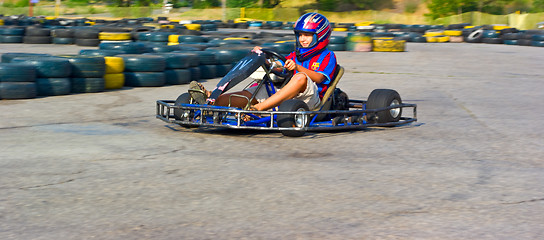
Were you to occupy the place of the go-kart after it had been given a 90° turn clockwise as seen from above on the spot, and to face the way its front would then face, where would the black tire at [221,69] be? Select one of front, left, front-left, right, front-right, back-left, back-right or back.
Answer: front-right

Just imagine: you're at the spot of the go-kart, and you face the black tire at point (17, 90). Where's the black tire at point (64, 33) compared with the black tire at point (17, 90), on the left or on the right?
right

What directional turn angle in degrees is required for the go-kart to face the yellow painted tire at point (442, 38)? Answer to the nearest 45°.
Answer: approximately 135° to its right

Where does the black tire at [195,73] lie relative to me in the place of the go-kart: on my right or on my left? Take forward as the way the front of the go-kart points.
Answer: on my right

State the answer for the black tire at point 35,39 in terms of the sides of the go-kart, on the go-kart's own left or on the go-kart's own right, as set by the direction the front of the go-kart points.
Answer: on the go-kart's own right

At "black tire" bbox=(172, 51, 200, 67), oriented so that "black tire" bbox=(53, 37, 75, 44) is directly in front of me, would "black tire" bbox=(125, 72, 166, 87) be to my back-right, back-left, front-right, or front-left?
back-left

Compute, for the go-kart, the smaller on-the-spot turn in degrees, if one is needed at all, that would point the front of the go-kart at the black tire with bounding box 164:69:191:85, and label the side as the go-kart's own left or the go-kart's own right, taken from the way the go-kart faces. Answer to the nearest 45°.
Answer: approximately 135° to the go-kart's own right

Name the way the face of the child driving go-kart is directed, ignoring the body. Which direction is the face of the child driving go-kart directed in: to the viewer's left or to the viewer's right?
to the viewer's left

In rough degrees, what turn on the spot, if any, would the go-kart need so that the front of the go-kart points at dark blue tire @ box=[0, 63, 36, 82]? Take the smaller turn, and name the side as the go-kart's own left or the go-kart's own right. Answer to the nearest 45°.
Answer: approximately 90° to the go-kart's own right

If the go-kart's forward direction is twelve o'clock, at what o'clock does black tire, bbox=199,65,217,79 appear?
The black tire is roughly at 4 o'clock from the go-kart.

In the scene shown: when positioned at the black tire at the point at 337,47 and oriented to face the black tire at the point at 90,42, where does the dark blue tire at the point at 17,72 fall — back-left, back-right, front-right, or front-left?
front-left

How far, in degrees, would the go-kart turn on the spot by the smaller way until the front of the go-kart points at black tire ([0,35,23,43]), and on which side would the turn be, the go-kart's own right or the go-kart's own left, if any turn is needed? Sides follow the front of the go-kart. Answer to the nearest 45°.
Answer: approximately 90° to the go-kart's own right

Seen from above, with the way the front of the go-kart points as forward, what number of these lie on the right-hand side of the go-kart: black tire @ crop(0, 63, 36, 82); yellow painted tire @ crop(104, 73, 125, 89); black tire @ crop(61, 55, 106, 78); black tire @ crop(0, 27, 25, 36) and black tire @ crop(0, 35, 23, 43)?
5

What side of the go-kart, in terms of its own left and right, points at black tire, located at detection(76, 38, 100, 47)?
right

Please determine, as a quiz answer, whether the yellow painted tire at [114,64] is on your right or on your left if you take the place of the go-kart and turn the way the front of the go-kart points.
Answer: on your right

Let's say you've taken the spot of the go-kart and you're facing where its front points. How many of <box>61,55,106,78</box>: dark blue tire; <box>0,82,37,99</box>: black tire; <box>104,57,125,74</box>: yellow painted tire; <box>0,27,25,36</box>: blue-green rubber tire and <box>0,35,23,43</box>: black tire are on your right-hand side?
5

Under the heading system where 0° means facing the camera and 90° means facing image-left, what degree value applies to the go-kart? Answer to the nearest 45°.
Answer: approximately 45°

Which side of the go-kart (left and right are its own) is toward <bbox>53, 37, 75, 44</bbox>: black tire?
right

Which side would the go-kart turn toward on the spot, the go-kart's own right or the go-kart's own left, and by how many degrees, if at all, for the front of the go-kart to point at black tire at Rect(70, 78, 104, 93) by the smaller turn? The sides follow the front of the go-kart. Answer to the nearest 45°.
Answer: approximately 90° to the go-kart's own right
